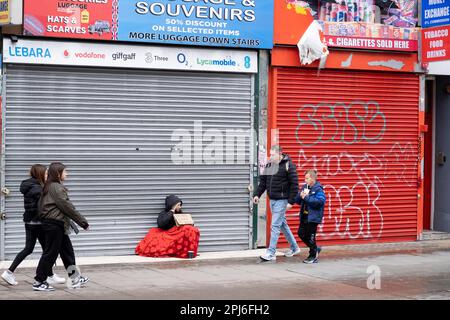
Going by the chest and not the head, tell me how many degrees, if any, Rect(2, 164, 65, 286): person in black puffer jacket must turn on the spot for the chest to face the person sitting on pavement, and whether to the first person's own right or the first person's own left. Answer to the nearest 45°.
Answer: approximately 45° to the first person's own left

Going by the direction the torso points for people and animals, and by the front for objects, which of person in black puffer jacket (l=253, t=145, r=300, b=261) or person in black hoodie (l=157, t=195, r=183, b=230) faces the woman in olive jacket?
person in black puffer jacket (l=253, t=145, r=300, b=261)

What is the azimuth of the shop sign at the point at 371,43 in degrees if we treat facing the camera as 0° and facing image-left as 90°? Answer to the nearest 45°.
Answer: approximately 0°

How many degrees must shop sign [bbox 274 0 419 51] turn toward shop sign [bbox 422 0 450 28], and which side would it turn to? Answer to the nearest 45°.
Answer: approximately 90° to its left

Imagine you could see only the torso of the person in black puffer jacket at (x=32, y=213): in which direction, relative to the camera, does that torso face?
to the viewer's right

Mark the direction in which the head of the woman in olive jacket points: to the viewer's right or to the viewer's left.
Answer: to the viewer's right

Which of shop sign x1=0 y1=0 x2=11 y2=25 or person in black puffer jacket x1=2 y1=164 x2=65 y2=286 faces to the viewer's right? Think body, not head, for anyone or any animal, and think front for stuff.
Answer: the person in black puffer jacket

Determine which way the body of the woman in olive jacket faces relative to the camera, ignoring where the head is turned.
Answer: to the viewer's right

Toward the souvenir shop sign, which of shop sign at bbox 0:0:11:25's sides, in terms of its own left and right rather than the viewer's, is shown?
left
